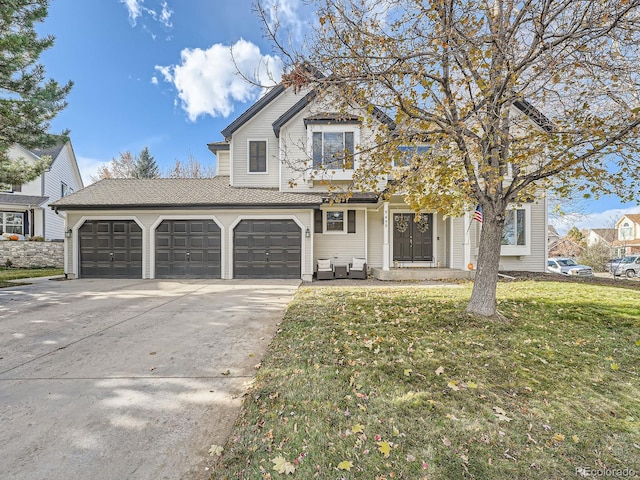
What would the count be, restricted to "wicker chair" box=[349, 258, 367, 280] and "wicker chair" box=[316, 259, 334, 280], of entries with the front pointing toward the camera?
2

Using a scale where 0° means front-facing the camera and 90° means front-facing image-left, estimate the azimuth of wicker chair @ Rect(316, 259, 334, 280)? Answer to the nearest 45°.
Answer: approximately 0°

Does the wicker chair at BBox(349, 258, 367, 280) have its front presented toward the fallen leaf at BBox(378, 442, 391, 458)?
yes

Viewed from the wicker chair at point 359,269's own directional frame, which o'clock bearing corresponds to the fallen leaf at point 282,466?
The fallen leaf is roughly at 12 o'clock from the wicker chair.

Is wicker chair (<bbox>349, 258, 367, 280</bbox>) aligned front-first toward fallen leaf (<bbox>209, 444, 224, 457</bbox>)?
yes

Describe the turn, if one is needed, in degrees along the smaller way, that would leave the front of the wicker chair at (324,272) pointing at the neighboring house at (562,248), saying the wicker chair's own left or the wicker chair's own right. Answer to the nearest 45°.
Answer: approximately 135° to the wicker chair's own left

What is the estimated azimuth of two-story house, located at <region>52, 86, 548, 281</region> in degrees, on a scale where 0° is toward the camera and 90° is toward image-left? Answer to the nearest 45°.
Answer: approximately 0°

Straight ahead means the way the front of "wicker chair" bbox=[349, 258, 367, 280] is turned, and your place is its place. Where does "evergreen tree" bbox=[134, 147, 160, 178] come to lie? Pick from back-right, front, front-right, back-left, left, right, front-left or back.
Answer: back-right
